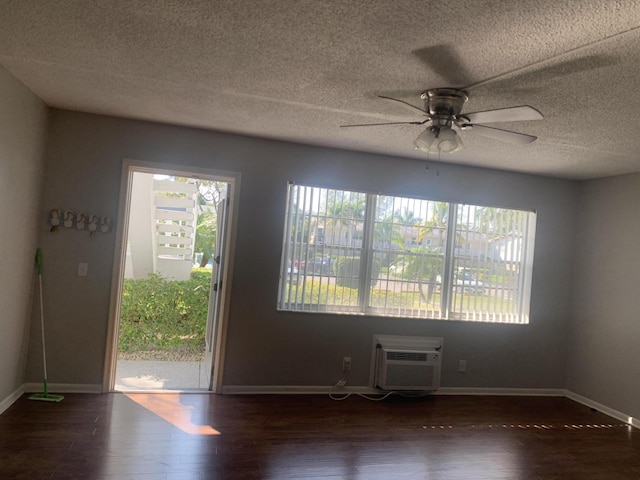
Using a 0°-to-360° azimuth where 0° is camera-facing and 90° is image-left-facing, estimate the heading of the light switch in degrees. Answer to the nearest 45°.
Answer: approximately 0°

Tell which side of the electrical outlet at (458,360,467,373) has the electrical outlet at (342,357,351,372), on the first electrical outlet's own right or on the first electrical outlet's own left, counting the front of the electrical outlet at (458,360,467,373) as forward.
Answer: on the first electrical outlet's own right

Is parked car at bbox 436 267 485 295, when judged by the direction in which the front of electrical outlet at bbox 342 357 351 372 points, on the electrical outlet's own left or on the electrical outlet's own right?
on the electrical outlet's own left

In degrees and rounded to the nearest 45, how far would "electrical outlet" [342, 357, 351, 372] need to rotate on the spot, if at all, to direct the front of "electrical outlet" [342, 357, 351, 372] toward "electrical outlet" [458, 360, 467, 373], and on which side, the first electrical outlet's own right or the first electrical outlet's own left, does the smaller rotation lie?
approximately 90° to the first electrical outlet's own left
